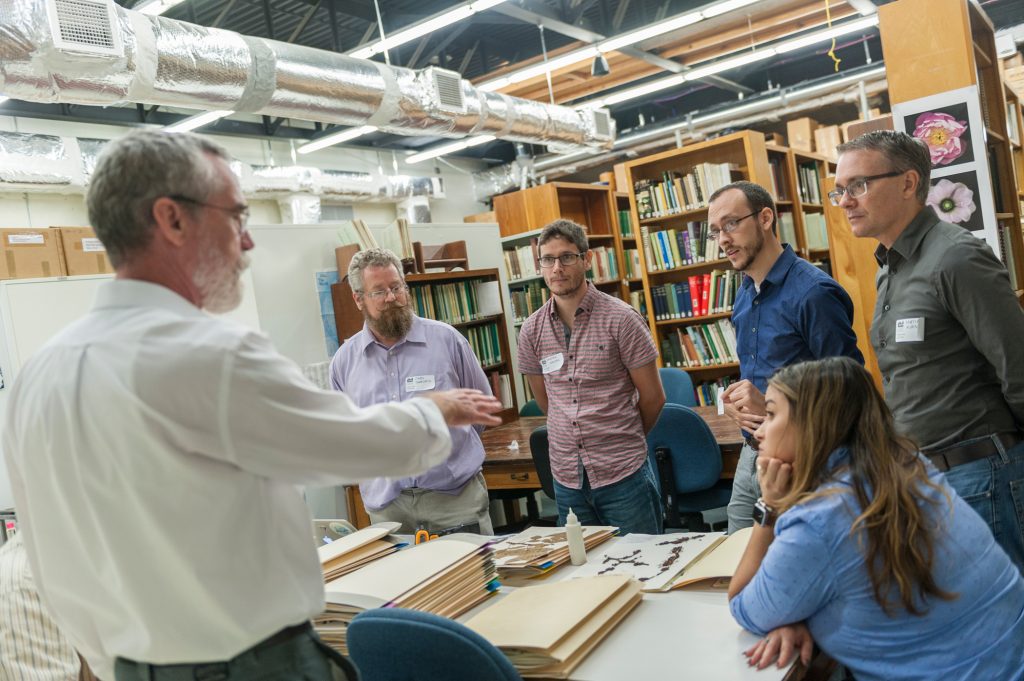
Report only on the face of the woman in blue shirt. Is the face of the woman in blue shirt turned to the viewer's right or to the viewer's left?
to the viewer's left

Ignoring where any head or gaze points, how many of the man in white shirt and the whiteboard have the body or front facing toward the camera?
1

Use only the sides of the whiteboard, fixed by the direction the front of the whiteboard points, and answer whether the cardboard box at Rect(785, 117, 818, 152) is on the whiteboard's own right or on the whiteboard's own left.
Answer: on the whiteboard's own left

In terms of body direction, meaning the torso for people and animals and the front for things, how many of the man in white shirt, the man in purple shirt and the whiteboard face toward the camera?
2

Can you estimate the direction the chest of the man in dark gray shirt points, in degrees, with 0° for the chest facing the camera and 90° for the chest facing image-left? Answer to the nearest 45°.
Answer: approximately 45°

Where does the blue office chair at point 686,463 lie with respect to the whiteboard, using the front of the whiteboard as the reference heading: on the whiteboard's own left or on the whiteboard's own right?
on the whiteboard's own left

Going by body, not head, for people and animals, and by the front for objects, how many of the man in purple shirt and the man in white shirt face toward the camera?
1

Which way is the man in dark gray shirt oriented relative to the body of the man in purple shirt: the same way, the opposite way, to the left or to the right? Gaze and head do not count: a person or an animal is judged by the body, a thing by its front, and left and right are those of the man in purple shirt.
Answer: to the right

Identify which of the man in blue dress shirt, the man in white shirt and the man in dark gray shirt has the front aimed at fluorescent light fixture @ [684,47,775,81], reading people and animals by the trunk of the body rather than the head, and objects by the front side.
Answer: the man in white shirt

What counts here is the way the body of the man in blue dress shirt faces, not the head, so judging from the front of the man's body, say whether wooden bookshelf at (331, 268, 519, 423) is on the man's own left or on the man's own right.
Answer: on the man's own right

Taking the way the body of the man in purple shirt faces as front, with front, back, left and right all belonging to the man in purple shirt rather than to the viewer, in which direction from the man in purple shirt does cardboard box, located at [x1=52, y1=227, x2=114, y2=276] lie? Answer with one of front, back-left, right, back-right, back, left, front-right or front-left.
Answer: back-right
